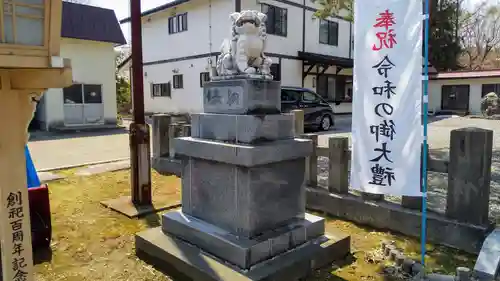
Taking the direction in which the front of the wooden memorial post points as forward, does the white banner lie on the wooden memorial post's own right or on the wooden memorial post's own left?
on the wooden memorial post's own left

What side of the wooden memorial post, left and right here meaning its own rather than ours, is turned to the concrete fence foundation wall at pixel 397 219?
left

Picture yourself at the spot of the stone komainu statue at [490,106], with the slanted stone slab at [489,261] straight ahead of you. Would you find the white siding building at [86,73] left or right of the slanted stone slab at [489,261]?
right

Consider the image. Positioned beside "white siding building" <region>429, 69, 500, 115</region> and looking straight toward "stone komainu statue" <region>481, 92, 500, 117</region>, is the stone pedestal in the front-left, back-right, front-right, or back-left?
front-right

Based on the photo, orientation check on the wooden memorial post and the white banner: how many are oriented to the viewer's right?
0

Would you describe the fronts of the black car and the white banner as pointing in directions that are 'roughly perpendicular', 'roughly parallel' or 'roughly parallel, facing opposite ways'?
roughly perpendicular

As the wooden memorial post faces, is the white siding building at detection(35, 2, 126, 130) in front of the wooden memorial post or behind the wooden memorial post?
behind

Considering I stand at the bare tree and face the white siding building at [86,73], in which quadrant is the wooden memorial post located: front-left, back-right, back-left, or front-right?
front-left

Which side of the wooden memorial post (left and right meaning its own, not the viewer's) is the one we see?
front

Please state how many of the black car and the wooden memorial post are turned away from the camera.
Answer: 0

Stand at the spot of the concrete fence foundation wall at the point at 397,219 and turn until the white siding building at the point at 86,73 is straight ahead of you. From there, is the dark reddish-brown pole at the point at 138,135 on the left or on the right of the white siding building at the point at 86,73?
left

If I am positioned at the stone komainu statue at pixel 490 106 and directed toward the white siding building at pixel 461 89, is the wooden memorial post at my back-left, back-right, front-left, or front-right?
back-left
